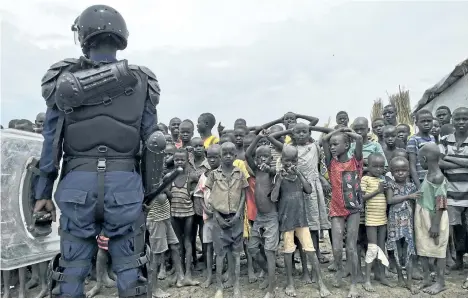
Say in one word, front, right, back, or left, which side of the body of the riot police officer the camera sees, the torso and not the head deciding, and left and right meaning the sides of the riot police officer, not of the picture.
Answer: back

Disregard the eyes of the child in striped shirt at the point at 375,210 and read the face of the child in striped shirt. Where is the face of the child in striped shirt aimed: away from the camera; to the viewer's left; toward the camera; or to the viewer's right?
toward the camera

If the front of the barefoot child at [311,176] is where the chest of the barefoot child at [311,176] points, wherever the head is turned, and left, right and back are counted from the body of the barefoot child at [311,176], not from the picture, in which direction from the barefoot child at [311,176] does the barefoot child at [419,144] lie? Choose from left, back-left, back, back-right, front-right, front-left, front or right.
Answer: left

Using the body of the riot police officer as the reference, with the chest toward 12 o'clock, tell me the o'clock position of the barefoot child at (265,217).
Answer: The barefoot child is roughly at 2 o'clock from the riot police officer.

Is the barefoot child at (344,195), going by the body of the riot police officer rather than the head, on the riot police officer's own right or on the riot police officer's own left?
on the riot police officer's own right

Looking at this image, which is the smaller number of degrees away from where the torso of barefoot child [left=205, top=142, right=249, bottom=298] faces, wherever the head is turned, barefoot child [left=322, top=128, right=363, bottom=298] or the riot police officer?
the riot police officer

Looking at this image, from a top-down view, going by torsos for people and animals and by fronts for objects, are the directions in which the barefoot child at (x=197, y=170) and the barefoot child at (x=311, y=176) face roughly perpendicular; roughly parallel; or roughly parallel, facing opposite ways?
roughly parallel

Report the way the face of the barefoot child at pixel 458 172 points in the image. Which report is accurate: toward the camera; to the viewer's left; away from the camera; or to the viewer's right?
toward the camera

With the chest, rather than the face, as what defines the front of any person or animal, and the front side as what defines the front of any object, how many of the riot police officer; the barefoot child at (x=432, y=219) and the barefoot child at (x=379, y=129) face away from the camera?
1

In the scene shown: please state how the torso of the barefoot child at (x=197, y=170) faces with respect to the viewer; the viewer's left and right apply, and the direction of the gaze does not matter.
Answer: facing the viewer

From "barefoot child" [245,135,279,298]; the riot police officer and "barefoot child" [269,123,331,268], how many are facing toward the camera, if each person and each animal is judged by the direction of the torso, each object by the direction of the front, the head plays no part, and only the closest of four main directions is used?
2

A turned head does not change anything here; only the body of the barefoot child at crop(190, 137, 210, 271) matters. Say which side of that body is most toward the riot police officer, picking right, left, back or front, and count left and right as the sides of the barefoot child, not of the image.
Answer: front

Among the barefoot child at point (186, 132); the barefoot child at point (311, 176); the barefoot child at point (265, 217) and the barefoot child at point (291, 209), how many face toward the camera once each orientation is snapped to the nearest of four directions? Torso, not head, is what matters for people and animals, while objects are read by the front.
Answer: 4

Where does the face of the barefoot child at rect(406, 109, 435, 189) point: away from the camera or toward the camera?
toward the camera

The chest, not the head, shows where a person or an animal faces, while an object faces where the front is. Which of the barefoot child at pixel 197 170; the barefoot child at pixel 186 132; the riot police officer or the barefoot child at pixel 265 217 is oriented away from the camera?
the riot police officer

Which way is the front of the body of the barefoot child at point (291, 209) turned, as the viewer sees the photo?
toward the camera
